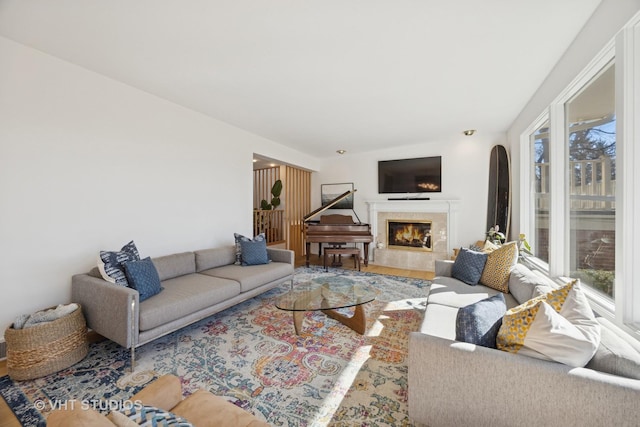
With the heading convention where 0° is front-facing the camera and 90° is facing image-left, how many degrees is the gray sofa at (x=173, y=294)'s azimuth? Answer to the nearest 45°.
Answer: approximately 315°

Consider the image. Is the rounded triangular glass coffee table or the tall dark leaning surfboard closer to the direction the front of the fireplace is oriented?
the rounded triangular glass coffee table

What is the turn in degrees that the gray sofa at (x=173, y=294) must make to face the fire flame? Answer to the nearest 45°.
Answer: approximately 45° to its left

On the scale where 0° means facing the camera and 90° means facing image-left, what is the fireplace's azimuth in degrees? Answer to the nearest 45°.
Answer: approximately 0°

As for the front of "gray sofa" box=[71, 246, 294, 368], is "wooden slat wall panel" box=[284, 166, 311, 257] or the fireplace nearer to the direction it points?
the fireplace

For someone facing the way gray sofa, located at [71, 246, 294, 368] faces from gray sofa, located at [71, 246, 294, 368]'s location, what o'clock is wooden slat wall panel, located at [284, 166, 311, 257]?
The wooden slat wall panel is roughly at 9 o'clock from the gray sofa.

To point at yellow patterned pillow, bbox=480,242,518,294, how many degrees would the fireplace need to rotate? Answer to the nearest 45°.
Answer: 0° — it already faces it

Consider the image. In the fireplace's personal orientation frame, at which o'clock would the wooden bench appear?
The wooden bench is roughly at 2 o'clock from the fireplace.

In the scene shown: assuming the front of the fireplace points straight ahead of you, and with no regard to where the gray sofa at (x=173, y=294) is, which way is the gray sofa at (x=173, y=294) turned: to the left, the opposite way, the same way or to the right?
to the left
